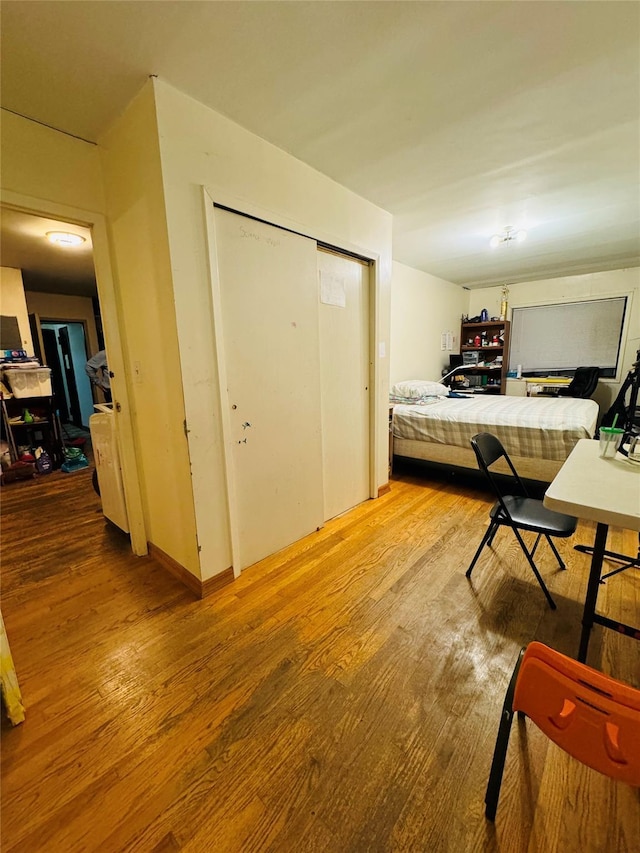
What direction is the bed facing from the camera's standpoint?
to the viewer's right

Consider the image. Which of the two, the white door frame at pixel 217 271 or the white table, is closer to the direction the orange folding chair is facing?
the white table

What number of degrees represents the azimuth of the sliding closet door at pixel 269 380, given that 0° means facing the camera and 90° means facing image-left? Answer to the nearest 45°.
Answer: approximately 315°

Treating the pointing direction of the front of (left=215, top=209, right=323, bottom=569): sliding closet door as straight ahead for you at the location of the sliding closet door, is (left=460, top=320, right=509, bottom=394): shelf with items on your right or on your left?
on your left

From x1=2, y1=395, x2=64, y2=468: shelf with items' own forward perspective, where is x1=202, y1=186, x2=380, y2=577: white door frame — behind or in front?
in front

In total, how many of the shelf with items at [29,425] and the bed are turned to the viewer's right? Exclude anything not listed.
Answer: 1

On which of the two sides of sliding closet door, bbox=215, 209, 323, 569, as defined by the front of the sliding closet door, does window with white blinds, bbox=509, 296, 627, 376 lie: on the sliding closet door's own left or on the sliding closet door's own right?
on the sliding closet door's own left

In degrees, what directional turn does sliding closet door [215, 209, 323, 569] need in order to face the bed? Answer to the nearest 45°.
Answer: approximately 45° to its left

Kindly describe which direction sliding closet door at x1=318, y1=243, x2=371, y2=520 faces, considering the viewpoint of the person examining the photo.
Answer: facing the viewer and to the right of the viewer

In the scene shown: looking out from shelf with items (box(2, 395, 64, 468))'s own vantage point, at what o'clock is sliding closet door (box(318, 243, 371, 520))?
The sliding closet door is roughly at 11 o'clock from the shelf with items.

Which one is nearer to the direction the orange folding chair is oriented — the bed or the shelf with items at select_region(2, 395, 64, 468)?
the bed

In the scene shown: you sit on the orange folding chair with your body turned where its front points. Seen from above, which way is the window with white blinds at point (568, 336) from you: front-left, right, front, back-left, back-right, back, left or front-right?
front-left

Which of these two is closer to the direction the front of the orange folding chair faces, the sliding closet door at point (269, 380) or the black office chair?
the black office chair

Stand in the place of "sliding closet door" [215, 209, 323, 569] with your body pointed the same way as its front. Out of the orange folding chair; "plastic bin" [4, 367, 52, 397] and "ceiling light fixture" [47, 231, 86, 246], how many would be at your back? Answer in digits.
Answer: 2

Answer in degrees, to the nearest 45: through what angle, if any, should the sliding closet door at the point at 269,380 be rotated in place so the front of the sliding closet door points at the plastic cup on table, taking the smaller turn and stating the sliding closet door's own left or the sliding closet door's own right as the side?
0° — it already faces it
